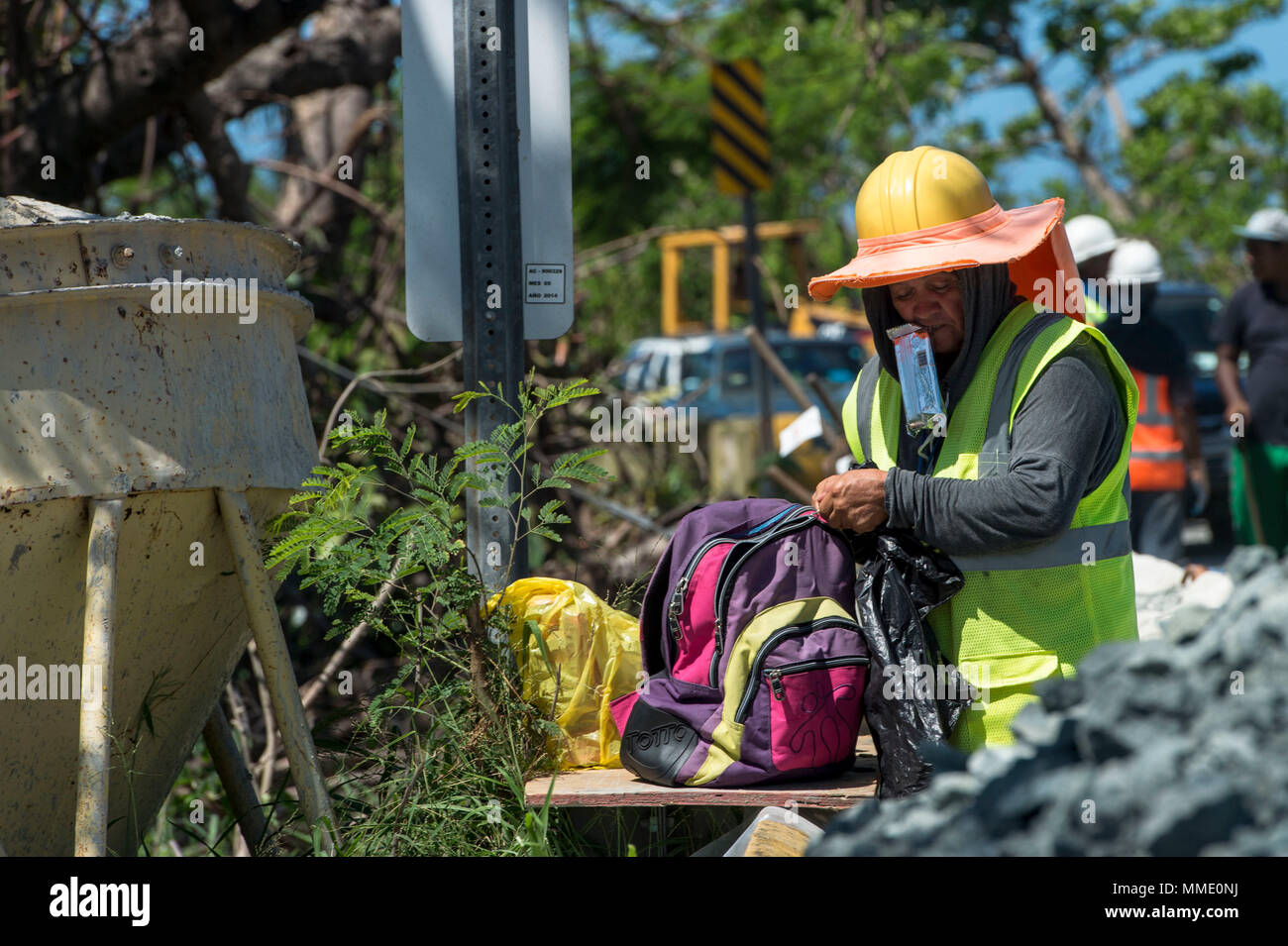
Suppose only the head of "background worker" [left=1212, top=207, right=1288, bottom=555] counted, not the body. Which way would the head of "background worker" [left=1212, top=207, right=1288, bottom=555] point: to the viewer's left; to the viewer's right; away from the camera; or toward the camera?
to the viewer's left

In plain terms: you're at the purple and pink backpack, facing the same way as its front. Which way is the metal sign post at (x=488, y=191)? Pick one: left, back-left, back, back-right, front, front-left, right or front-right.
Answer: back

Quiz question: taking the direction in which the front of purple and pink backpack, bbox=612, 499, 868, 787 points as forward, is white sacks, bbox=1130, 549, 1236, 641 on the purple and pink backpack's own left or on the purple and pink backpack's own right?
on the purple and pink backpack's own left

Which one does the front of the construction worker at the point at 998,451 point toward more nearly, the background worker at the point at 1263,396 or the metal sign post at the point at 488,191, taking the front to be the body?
the metal sign post

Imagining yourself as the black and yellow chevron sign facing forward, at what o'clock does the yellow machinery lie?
The yellow machinery is roughly at 6 o'clock from the black and yellow chevron sign.

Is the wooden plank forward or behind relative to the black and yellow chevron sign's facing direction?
forward

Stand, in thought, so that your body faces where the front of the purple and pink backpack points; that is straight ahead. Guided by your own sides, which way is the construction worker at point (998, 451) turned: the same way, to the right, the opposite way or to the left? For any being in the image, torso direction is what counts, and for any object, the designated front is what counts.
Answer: to the right

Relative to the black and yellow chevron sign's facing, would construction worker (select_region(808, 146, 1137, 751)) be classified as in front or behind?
in front
